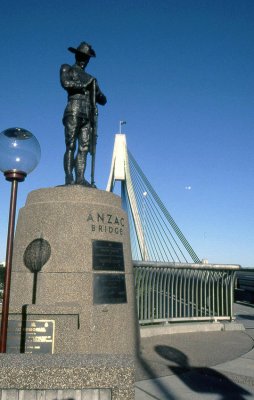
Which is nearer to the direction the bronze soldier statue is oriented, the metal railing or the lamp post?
the lamp post

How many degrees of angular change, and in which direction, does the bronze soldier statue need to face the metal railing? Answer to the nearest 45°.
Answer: approximately 90° to its left

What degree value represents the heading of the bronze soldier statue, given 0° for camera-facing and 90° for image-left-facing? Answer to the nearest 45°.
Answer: approximately 315°

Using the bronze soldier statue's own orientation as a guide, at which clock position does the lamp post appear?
The lamp post is roughly at 2 o'clock from the bronze soldier statue.
